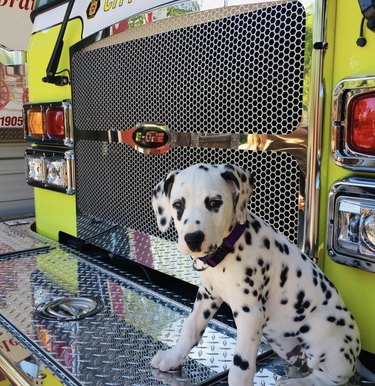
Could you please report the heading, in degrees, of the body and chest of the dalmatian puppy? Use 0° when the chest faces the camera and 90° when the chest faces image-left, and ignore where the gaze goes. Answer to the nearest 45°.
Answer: approximately 45°

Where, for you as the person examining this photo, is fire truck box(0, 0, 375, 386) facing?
facing the viewer and to the left of the viewer
